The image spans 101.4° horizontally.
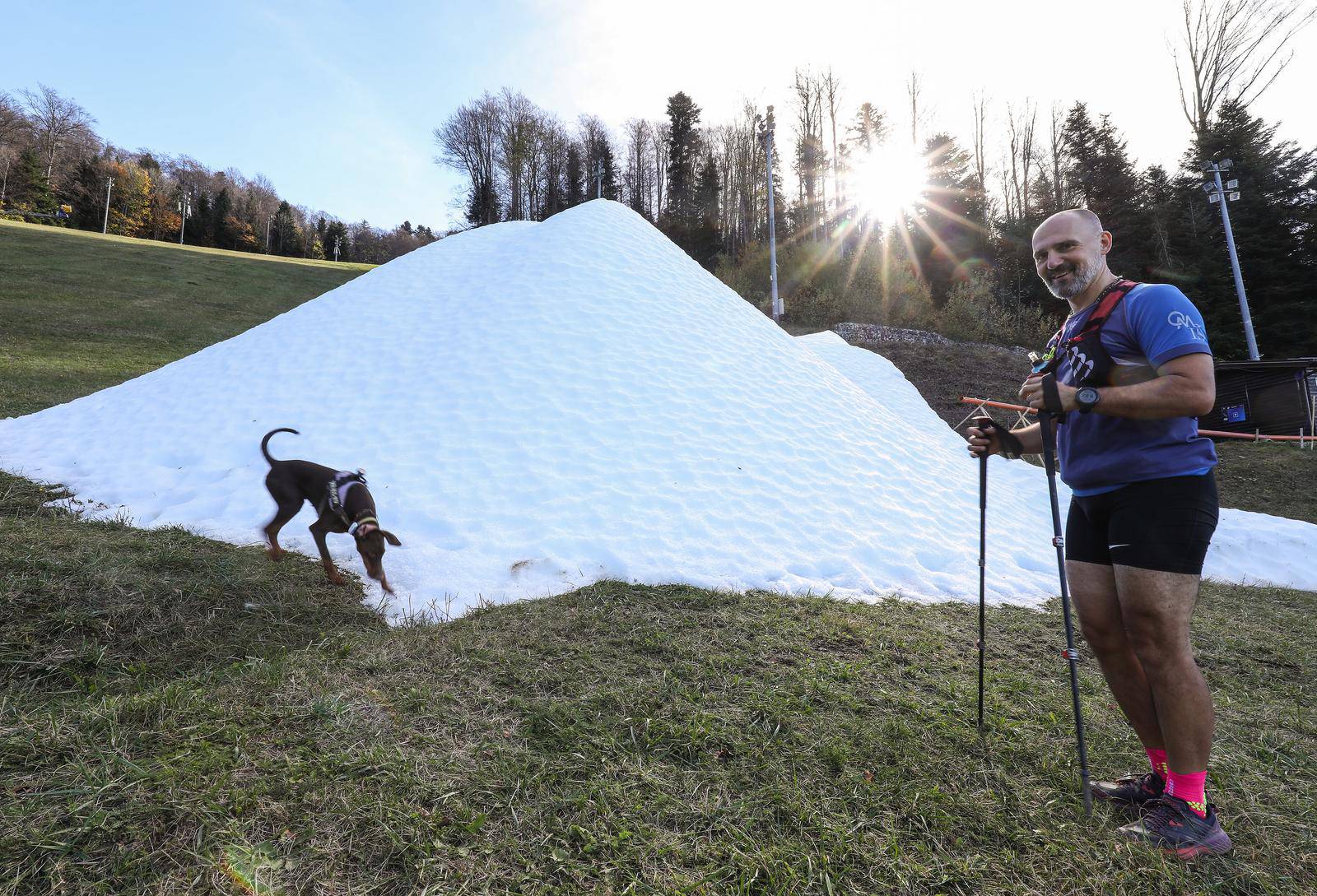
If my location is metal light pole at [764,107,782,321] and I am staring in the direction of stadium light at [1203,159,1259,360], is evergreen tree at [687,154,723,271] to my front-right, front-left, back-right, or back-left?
back-left

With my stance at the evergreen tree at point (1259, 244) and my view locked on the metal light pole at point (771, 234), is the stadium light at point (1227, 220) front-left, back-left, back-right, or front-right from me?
front-left

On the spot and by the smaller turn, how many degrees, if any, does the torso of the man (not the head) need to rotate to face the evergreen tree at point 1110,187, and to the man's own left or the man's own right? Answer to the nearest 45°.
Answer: approximately 135° to the man's own right

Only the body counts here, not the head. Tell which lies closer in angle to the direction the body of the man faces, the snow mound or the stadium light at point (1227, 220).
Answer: the snow mound

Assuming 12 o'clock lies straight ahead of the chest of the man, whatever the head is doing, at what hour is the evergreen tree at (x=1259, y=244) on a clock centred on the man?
The evergreen tree is roughly at 5 o'clock from the man.

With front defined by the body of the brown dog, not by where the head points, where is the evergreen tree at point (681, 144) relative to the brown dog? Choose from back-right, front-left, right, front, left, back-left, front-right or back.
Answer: left

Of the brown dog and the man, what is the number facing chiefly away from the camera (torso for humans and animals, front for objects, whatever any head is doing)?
0

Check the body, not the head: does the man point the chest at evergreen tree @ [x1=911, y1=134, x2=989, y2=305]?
no

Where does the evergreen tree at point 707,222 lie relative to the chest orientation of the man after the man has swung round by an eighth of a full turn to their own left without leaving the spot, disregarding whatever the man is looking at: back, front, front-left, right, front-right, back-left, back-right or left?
back-right

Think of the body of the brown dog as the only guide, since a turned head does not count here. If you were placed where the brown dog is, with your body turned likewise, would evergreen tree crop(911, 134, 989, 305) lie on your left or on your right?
on your left

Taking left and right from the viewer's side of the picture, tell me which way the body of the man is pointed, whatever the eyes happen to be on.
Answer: facing the viewer and to the left of the viewer

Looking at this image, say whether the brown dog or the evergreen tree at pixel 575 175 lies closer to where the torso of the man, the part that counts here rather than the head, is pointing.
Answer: the brown dog

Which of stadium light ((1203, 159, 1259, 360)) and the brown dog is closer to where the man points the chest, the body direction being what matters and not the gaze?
the brown dog

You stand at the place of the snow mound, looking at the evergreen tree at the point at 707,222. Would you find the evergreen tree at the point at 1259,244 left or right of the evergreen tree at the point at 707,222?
right

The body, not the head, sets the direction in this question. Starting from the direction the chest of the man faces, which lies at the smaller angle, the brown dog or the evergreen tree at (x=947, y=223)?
the brown dog

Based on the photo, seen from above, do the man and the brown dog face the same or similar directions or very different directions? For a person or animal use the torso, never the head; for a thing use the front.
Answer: very different directions

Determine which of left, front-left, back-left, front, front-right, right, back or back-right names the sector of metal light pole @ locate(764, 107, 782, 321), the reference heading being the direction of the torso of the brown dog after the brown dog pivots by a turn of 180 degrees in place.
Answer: right

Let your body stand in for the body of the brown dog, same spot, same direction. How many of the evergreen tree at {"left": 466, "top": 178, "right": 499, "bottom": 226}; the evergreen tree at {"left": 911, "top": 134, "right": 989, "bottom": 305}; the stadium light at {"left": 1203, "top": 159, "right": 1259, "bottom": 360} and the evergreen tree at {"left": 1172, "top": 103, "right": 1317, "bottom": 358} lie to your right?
0
